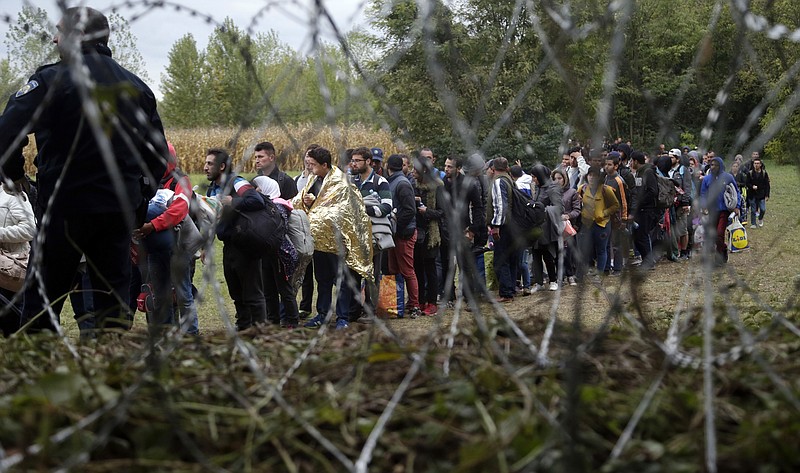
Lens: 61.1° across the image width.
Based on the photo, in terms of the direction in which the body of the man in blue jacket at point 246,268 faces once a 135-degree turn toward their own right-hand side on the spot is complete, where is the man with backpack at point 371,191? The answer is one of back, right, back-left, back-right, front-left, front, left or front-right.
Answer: front

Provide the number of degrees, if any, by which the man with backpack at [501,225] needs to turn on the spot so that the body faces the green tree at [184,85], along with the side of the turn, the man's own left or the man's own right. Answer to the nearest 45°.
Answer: approximately 45° to the man's own right

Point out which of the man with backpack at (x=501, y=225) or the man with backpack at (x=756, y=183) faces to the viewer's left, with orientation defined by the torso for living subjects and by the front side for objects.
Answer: the man with backpack at (x=501, y=225)

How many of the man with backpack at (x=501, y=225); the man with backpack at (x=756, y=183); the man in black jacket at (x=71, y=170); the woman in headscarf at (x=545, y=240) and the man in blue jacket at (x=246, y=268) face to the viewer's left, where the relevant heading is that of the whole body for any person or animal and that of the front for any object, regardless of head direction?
3

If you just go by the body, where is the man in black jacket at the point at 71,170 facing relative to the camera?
away from the camera

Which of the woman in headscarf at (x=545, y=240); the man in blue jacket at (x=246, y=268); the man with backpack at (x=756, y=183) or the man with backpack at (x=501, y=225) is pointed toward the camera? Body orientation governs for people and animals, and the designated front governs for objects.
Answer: the man with backpack at (x=756, y=183)

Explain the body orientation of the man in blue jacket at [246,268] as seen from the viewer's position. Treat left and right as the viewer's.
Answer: facing to the left of the viewer

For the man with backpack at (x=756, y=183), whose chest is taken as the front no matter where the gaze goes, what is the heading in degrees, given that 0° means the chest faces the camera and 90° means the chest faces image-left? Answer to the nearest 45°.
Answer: approximately 0°

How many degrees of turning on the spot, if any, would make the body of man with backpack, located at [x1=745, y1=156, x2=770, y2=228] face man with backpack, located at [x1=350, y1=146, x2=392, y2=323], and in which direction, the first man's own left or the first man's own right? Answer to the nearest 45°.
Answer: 0° — they already face them

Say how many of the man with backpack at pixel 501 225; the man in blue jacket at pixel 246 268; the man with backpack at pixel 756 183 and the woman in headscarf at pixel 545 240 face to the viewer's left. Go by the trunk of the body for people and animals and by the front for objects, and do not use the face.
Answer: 3

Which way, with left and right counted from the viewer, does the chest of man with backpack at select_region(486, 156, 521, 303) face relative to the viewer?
facing to the left of the viewer

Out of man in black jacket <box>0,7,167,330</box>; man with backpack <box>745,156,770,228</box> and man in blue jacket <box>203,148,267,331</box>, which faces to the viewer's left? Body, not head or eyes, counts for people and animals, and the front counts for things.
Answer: man in blue jacket <box>203,148,267,331</box>

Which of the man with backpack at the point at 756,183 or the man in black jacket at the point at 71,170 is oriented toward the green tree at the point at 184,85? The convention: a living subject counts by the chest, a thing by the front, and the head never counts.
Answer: the man in black jacket
